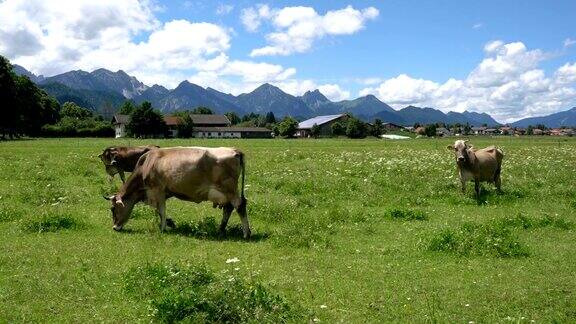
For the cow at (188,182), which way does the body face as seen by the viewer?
to the viewer's left

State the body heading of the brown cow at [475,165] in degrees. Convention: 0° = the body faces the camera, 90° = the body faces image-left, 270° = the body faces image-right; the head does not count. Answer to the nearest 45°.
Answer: approximately 45°

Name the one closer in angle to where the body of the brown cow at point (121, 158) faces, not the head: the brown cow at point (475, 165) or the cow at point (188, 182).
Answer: the cow

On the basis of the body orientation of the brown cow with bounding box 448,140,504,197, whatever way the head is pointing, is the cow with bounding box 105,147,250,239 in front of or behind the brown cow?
in front

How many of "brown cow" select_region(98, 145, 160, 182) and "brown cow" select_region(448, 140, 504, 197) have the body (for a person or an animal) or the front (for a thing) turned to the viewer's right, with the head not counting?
0

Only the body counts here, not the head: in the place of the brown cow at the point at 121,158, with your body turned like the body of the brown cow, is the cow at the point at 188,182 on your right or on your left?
on your left

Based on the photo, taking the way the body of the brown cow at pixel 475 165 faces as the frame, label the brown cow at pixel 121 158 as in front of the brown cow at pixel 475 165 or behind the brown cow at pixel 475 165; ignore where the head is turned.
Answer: in front

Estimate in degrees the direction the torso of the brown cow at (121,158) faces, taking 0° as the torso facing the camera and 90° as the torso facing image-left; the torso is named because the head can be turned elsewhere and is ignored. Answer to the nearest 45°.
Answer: approximately 45°

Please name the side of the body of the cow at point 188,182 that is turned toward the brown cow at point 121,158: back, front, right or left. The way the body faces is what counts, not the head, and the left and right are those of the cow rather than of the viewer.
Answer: right

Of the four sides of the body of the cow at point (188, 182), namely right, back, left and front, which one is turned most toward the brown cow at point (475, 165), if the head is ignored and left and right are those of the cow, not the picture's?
back
